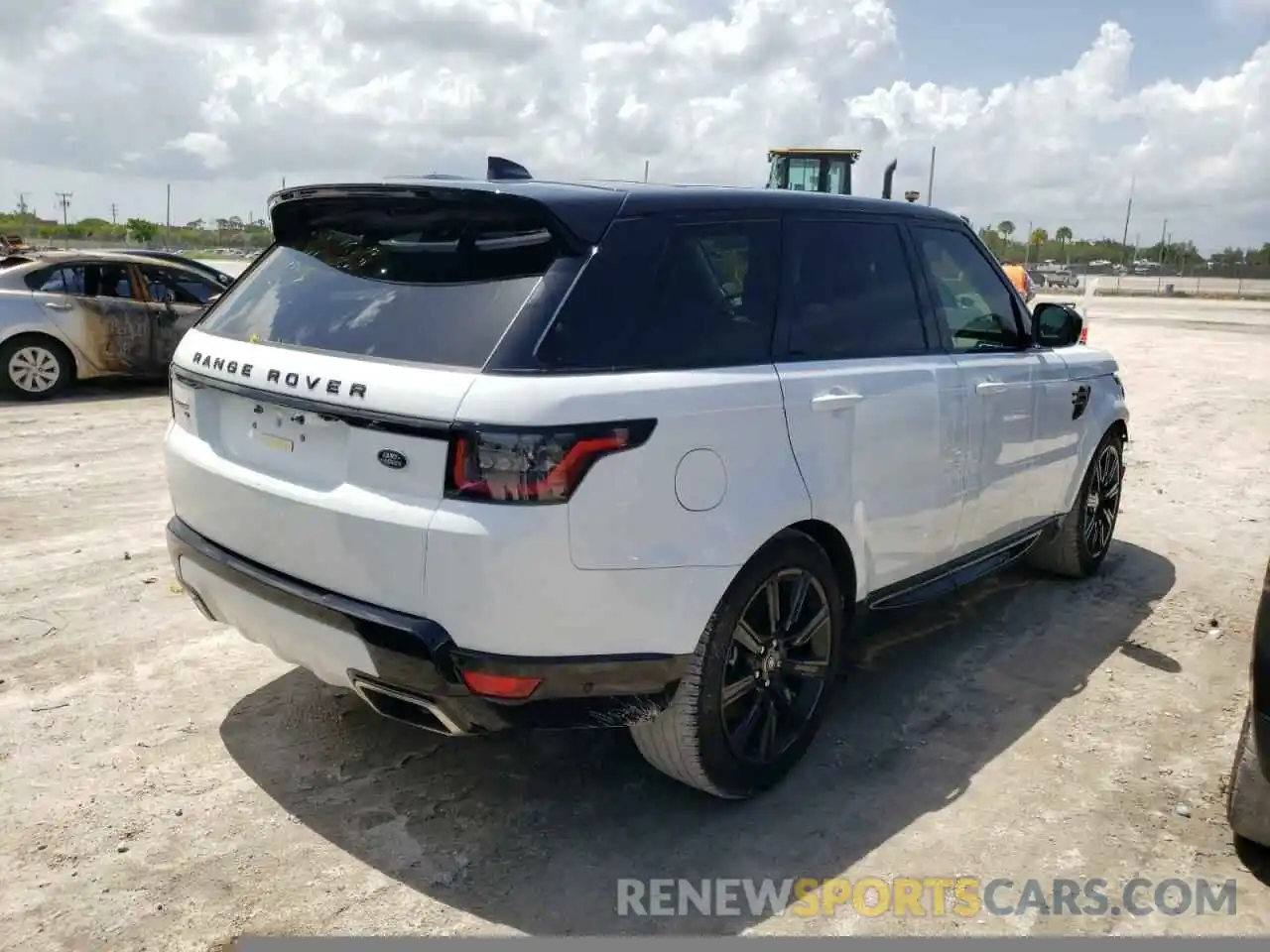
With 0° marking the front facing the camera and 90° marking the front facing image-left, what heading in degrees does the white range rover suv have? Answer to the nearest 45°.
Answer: approximately 225°
